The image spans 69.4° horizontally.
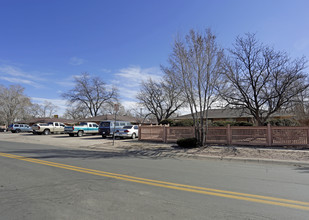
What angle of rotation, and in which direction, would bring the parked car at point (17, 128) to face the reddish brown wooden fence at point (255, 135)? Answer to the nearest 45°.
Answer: approximately 135° to its right
